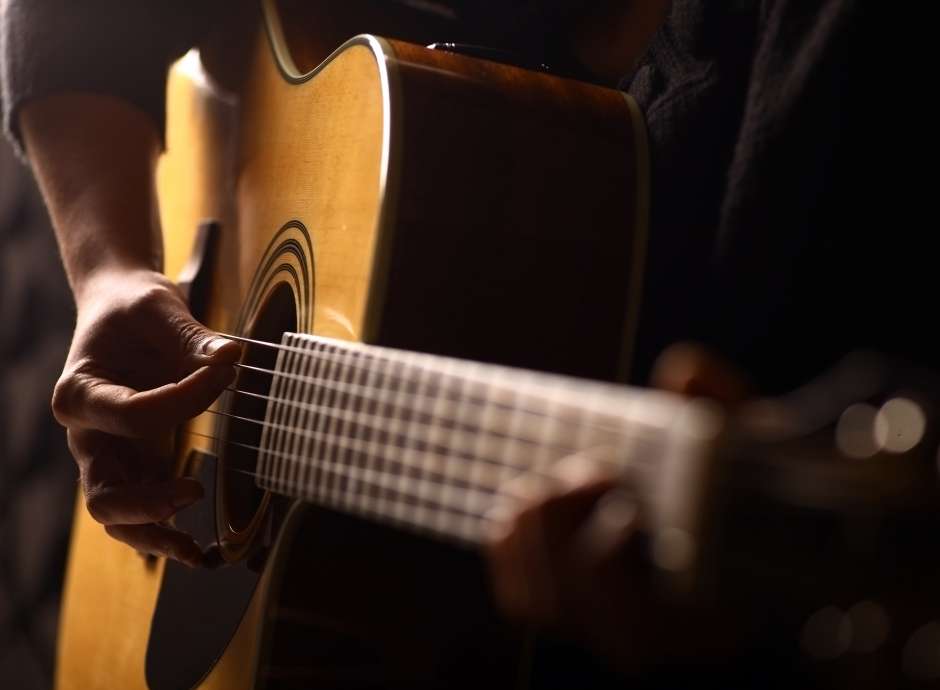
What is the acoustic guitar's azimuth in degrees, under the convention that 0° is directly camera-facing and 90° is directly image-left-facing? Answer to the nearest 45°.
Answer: approximately 45°
